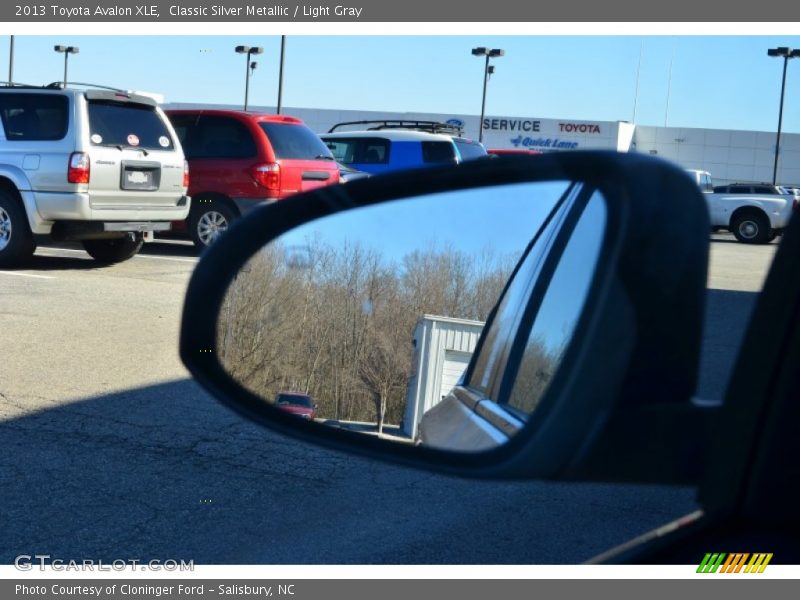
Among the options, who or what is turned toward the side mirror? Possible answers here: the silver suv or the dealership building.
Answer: the dealership building

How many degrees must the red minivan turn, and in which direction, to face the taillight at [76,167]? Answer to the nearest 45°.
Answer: approximately 90° to its left

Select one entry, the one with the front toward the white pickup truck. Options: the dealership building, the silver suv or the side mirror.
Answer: the dealership building

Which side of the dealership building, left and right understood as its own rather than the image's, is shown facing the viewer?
front

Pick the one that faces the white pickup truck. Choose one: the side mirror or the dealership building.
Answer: the dealership building

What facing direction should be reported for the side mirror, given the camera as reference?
facing the viewer

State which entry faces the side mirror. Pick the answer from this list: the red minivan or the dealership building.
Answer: the dealership building

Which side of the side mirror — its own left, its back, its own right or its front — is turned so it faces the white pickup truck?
back

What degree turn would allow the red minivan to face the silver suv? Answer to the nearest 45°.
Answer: approximately 90° to its left

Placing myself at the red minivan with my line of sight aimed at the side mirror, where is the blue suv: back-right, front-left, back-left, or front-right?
back-left

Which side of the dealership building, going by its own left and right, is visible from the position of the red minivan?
front

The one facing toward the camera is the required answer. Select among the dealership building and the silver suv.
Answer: the dealership building

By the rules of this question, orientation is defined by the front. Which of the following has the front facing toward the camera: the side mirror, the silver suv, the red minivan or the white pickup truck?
the side mirror
